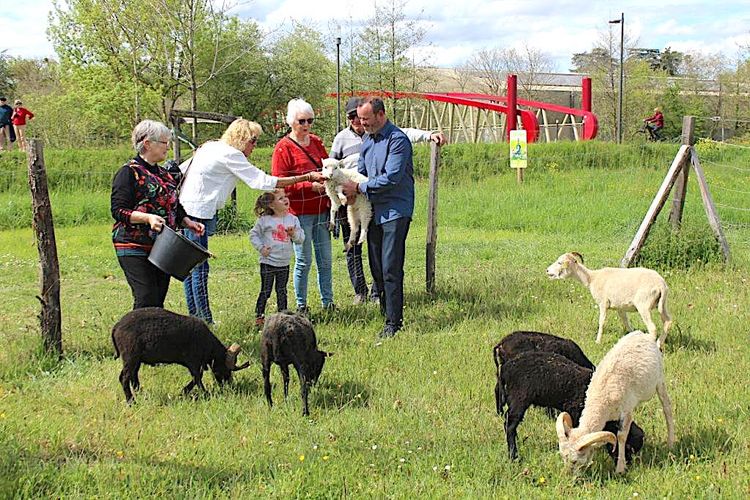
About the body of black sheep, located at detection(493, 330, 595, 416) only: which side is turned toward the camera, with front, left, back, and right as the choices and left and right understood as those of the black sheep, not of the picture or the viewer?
right

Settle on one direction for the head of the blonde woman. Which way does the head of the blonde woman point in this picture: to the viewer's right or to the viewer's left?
to the viewer's right

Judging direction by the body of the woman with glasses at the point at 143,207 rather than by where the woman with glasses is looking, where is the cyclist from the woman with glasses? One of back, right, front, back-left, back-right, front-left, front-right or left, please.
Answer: left

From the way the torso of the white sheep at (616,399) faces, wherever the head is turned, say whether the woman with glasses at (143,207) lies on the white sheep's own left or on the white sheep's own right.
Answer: on the white sheep's own right

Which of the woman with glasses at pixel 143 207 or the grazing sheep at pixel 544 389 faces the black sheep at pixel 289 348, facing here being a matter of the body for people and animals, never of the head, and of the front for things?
the woman with glasses

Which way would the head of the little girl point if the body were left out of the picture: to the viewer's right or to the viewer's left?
to the viewer's right

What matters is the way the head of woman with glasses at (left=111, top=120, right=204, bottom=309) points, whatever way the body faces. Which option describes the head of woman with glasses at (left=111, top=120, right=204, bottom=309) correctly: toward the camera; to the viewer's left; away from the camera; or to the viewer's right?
to the viewer's right

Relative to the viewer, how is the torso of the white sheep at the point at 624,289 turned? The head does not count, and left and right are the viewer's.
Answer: facing to the left of the viewer

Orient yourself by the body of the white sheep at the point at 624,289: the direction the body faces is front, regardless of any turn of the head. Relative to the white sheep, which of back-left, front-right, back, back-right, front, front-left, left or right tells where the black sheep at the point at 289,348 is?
front-left

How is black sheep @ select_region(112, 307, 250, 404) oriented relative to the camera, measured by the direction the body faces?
to the viewer's right

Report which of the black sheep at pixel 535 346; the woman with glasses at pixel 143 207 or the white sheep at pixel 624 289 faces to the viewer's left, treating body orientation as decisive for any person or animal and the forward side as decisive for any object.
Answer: the white sheep

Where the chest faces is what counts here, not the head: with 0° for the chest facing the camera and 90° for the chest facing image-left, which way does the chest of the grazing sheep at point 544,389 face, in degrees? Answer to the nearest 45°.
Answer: approximately 270°
